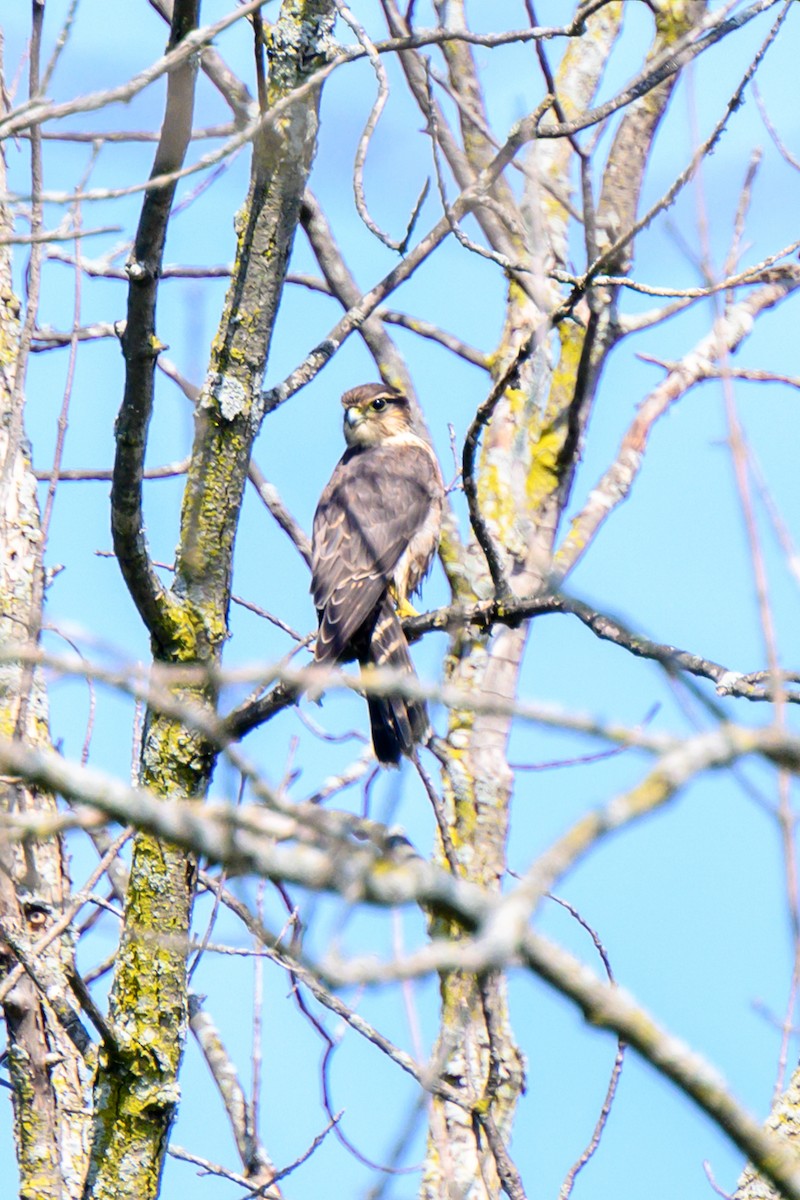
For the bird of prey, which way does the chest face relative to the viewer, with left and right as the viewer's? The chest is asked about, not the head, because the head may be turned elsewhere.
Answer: facing away from the viewer and to the right of the viewer
